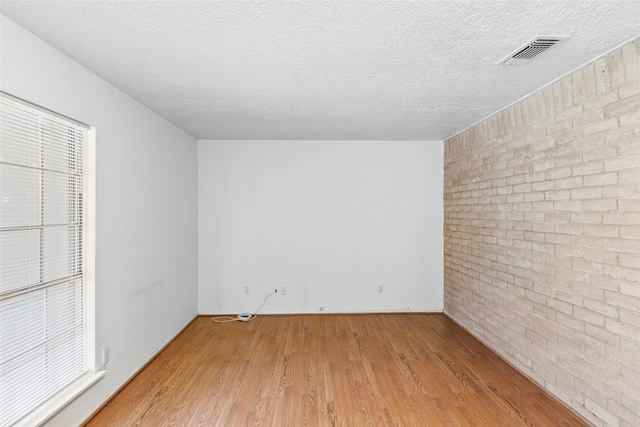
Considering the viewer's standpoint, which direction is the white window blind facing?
facing the viewer and to the right of the viewer

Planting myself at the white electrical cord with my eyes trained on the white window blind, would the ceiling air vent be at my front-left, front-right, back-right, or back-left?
front-left

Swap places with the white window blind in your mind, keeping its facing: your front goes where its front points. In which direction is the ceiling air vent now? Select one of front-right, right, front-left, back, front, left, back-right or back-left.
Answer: front

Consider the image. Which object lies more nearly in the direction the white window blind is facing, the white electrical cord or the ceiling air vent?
the ceiling air vent

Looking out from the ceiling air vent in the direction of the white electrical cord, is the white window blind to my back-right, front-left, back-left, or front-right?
front-left

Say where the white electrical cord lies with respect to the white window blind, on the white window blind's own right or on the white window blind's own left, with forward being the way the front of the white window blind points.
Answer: on the white window blind's own left
